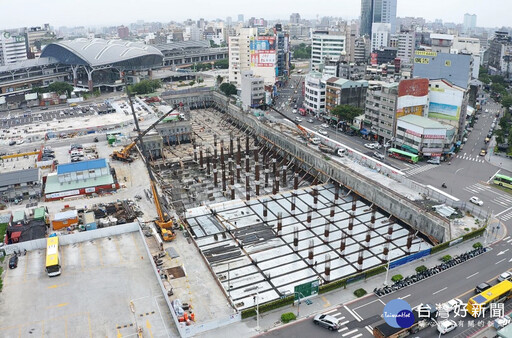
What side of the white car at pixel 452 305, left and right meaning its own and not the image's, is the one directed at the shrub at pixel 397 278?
left

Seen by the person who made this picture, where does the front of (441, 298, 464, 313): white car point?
facing away from the viewer and to the right of the viewer

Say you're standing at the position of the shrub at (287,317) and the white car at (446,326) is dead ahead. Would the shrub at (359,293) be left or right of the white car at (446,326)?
left

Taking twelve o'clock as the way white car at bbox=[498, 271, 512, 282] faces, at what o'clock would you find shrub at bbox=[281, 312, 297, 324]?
The shrub is roughly at 12 o'clock from the white car.
